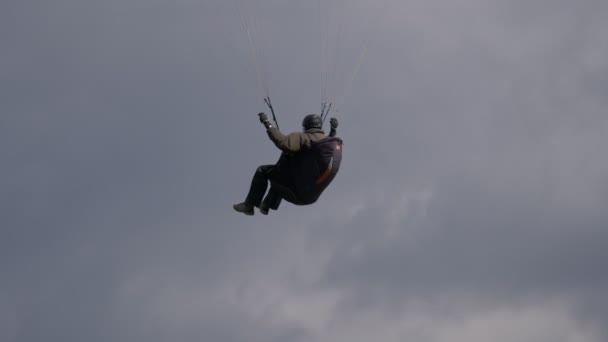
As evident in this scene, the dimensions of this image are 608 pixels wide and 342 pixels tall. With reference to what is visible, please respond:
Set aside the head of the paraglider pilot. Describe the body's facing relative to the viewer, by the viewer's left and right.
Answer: facing away from the viewer and to the left of the viewer
